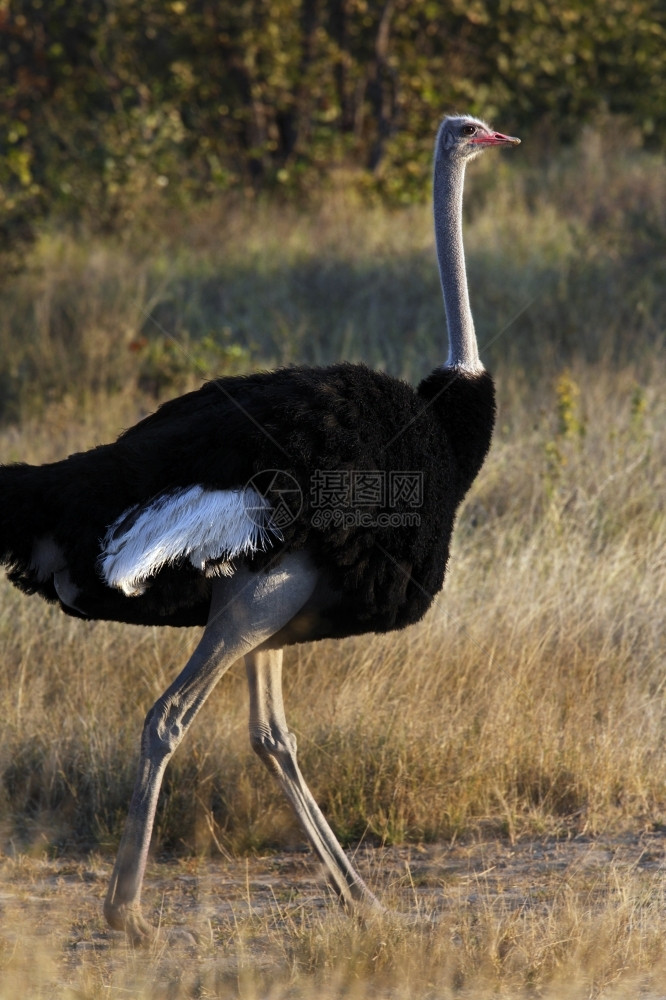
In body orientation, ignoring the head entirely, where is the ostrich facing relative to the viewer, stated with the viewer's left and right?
facing to the right of the viewer
